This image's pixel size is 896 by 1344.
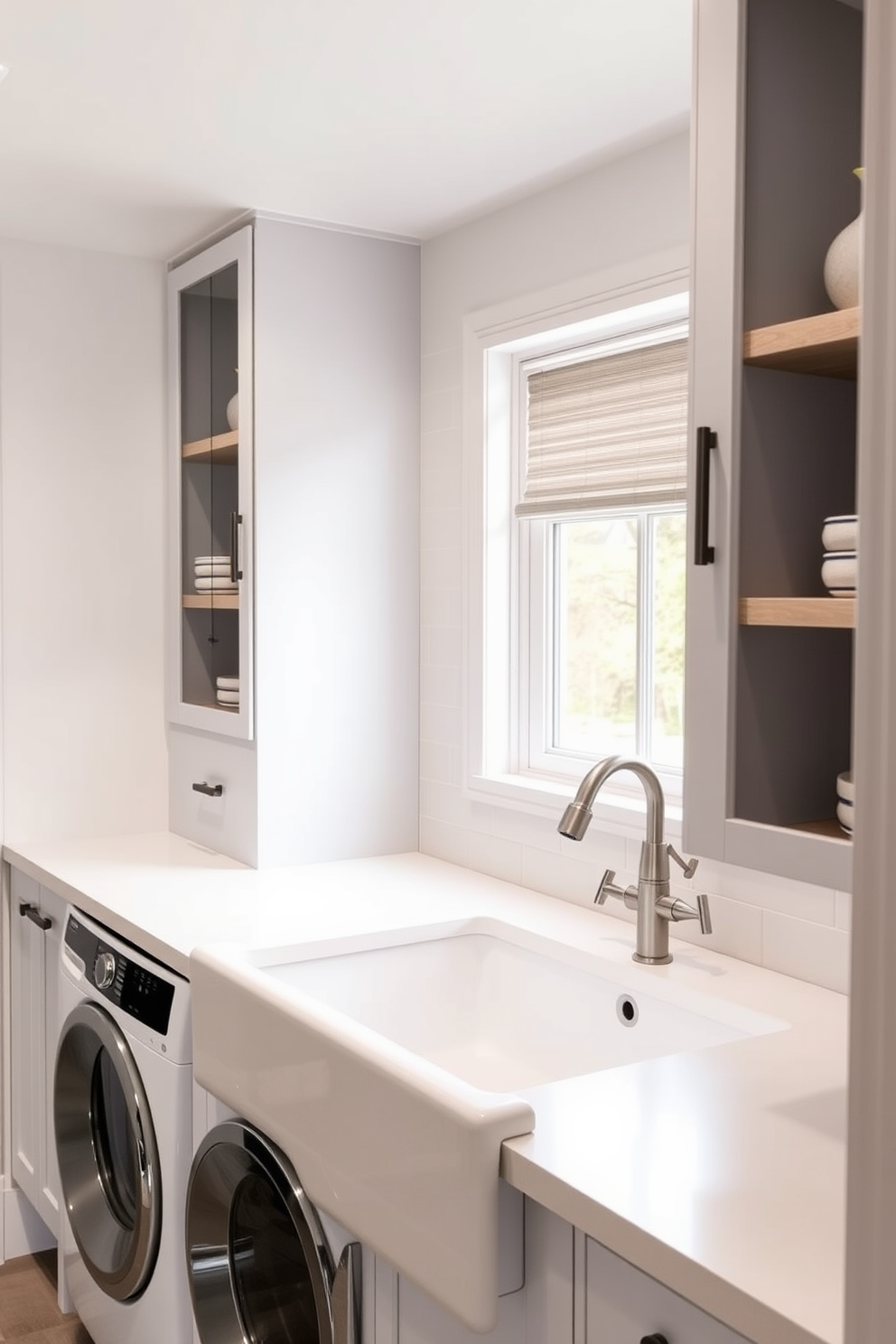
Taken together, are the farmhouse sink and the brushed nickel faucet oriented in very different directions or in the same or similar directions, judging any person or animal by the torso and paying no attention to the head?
same or similar directions

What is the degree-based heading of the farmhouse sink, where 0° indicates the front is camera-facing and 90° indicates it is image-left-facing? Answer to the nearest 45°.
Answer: approximately 45°

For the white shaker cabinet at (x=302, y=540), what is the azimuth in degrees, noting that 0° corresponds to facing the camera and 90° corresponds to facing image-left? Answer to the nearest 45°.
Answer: approximately 45°

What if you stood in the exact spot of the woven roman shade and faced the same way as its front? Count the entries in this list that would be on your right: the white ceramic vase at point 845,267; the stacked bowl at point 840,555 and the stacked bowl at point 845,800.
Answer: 0

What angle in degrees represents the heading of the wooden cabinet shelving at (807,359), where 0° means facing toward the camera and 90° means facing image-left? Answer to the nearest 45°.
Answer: approximately 45°

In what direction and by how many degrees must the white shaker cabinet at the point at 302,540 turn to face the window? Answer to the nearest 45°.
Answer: approximately 90° to its left

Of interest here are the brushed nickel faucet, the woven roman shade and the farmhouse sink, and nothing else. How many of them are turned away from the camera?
0

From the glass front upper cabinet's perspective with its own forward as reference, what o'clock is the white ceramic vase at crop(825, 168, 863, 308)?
The white ceramic vase is roughly at 10 o'clock from the glass front upper cabinet.

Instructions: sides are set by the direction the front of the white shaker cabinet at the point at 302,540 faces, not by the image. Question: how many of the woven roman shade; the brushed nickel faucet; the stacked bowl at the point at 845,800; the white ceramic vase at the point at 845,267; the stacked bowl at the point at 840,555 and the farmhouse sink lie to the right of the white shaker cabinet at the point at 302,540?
0

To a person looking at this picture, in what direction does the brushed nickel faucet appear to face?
facing the viewer and to the left of the viewer

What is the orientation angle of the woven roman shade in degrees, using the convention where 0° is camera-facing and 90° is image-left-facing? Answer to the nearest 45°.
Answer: approximately 45°

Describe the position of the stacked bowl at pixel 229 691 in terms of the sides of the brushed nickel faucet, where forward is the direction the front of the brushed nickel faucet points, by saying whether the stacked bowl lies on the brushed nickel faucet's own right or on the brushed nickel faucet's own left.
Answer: on the brushed nickel faucet's own right

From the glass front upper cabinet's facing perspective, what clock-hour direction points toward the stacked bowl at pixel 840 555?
The stacked bowl is roughly at 10 o'clock from the glass front upper cabinet.

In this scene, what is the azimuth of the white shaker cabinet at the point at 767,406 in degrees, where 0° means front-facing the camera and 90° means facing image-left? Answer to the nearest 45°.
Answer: approximately 45°
